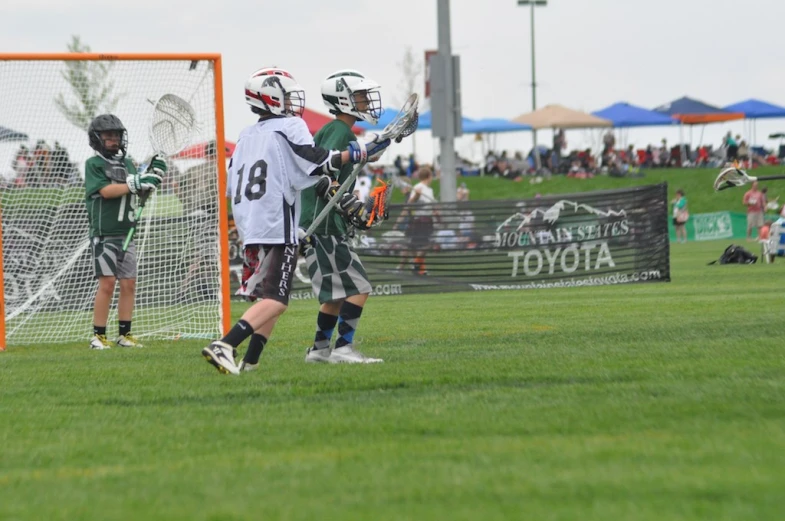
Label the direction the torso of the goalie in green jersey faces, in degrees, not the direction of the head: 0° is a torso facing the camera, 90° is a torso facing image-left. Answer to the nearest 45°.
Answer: approximately 315°

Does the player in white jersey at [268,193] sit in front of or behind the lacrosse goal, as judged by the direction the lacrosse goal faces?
in front

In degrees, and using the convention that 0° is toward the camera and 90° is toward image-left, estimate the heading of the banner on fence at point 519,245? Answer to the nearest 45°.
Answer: approximately 0°

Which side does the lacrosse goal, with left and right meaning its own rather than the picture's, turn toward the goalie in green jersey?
front

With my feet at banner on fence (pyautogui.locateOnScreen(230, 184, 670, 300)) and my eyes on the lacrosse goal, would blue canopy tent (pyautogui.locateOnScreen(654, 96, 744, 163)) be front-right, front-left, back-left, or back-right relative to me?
back-right

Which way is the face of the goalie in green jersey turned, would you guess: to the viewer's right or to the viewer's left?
to the viewer's right
